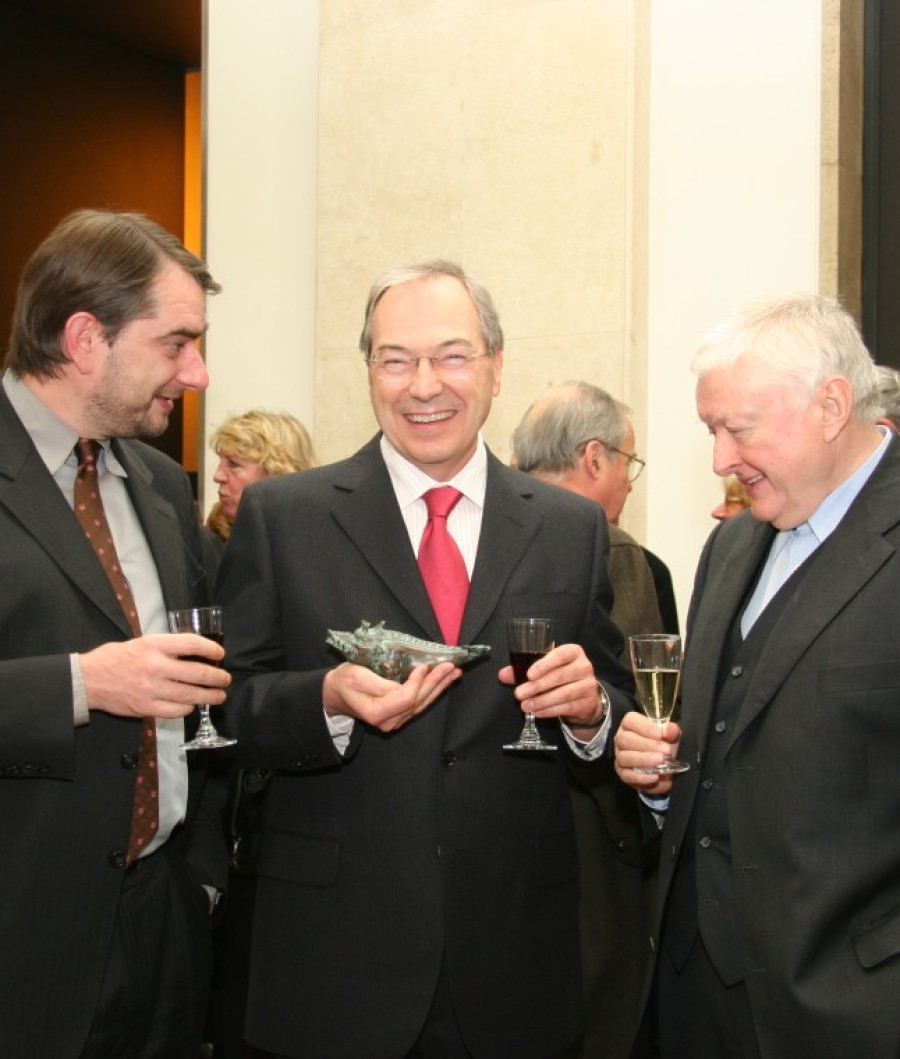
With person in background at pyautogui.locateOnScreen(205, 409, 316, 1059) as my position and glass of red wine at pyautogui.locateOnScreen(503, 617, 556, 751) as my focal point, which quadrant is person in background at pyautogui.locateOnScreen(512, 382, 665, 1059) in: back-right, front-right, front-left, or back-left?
front-left

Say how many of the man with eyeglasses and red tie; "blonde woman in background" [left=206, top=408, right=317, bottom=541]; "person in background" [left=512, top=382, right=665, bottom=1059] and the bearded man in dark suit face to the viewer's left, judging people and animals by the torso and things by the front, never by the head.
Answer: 1

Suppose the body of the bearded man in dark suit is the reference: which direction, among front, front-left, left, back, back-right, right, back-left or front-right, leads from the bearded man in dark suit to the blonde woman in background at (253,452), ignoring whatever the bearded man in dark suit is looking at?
back-left

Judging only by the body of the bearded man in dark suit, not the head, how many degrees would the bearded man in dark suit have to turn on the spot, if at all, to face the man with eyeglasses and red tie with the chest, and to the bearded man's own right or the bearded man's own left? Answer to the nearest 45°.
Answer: approximately 45° to the bearded man's own left

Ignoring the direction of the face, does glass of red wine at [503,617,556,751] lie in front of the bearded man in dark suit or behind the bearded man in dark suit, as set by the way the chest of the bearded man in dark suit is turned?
in front

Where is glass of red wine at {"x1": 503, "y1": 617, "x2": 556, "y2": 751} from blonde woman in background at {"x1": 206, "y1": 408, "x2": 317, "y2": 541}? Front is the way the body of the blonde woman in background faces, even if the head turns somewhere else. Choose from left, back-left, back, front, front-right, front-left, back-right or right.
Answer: left

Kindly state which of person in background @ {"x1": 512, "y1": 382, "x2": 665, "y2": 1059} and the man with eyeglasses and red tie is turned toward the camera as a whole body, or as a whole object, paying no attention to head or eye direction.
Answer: the man with eyeglasses and red tie

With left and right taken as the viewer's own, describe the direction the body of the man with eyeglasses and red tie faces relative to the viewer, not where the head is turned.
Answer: facing the viewer

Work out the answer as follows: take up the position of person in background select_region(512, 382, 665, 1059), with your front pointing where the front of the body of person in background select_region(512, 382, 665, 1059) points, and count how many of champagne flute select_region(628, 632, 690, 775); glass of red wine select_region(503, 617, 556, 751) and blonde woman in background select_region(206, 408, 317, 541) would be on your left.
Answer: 1

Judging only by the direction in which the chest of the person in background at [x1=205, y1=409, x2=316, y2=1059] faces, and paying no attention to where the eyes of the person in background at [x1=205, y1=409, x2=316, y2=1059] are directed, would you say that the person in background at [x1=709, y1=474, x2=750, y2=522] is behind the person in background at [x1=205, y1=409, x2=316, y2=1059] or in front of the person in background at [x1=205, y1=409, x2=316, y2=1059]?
behind

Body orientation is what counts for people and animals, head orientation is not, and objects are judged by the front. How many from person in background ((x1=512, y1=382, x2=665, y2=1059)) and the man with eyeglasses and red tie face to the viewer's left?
0

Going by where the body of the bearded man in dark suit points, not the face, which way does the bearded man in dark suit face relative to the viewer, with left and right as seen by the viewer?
facing the viewer and to the right of the viewer

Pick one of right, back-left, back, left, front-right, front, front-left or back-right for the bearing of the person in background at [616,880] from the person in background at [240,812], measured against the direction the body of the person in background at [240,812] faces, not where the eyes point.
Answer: back-left
